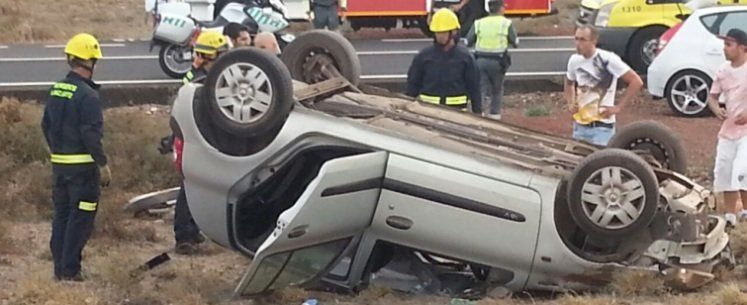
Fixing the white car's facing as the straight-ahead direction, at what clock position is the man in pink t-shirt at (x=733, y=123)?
The man in pink t-shirt is roughly at 3 o'clock from the white car.

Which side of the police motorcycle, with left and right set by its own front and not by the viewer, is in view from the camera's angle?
right

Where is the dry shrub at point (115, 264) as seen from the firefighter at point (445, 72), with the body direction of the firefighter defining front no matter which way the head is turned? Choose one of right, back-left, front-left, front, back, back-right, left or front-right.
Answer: front-right

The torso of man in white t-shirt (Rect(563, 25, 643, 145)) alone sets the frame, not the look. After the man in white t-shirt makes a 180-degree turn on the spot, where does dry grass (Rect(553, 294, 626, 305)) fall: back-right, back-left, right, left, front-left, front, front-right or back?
back-right

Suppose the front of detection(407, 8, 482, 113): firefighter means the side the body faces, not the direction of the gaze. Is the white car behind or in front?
behind

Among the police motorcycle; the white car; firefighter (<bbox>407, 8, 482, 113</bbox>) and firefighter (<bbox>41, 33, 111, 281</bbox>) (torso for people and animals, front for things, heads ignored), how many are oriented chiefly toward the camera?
1

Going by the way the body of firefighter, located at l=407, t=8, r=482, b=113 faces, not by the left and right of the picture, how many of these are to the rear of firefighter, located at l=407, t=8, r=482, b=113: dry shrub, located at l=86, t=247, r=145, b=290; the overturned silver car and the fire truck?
1

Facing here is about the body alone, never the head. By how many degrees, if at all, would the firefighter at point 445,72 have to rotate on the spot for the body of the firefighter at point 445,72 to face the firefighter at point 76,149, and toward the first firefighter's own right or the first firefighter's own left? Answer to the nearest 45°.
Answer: approximately 45° to the first firefighter's own right

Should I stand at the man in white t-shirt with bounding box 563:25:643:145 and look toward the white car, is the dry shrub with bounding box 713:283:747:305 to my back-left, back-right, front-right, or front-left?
back-right

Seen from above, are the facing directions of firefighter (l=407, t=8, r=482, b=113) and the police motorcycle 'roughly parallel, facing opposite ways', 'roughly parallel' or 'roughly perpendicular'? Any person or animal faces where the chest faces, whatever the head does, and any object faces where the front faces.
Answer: roughly perpendicular

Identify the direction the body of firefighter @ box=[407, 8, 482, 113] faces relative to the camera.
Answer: toward the camera
